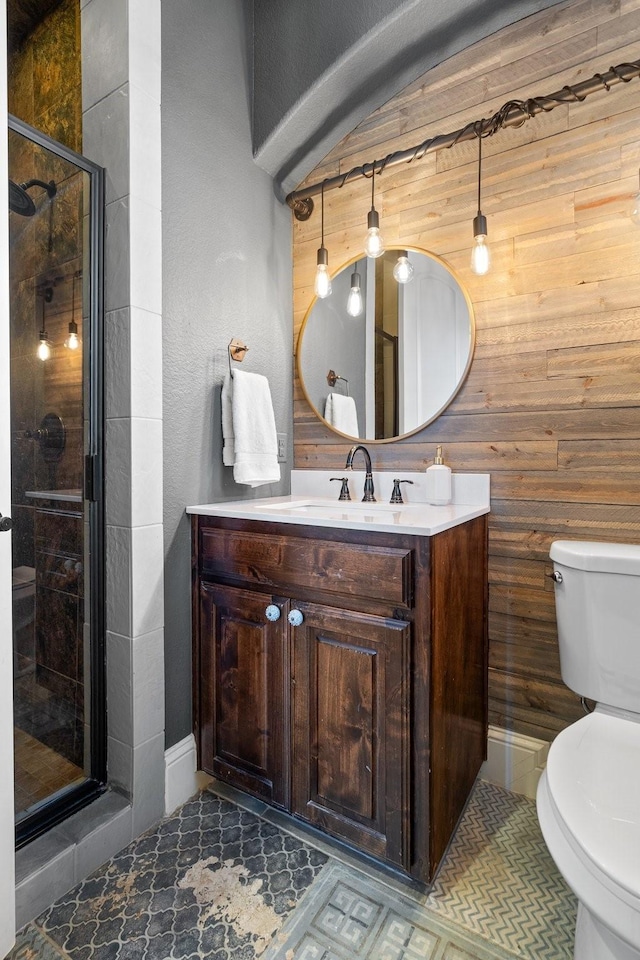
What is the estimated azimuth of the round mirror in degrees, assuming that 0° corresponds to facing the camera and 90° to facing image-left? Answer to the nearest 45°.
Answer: approximately 45°

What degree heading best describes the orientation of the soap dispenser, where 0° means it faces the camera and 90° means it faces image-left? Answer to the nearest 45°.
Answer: approximately 45°

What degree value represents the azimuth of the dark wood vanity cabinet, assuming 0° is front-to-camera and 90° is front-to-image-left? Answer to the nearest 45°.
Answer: approximately 45°
